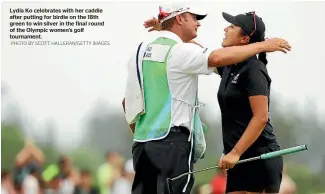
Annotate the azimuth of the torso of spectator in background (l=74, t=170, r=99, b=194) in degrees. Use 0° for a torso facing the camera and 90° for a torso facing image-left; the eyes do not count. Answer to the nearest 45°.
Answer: approximately 0°

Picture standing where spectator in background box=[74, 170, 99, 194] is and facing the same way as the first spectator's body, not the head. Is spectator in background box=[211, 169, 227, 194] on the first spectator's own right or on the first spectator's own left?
on the first spectator's own left

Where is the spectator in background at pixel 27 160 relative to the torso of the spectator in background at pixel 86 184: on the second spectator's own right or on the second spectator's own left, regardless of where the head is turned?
on the second spectator's own right

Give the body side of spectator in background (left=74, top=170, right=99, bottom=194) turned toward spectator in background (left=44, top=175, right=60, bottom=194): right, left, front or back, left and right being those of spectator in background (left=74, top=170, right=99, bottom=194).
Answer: right

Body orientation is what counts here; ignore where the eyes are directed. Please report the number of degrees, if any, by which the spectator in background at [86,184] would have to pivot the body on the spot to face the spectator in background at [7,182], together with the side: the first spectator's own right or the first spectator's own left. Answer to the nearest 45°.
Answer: approximately 90° to the first spectator's own right

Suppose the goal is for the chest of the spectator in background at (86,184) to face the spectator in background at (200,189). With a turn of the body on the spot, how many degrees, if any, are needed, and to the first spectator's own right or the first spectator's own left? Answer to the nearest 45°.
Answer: approximately 90° to the first spectator's own left

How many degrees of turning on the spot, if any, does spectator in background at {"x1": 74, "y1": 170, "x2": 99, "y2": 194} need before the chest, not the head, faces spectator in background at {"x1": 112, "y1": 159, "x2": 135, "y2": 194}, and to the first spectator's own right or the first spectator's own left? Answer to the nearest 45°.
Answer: approximately 90° to the first spectator's own left
